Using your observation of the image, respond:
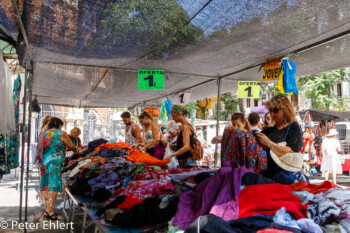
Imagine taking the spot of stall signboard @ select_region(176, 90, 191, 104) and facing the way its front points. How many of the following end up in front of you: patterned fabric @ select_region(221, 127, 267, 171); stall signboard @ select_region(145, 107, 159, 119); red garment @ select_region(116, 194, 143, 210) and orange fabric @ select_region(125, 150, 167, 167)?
3

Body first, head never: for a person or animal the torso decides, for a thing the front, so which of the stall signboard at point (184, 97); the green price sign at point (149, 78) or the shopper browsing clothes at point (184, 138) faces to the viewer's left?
the shopper browsing clothes

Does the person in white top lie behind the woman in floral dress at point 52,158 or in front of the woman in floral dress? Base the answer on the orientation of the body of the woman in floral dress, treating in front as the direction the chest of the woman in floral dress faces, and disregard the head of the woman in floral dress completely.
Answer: in front

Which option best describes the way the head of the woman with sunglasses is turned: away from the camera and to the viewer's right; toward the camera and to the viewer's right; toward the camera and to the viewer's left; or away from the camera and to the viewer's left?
toward the camera and to the viewer's left

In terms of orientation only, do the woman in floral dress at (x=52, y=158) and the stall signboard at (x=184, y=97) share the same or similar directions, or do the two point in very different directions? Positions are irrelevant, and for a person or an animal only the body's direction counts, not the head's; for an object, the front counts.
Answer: very different directions

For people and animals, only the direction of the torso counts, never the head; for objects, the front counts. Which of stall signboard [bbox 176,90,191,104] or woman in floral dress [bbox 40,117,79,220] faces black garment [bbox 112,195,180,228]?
the stall signboard

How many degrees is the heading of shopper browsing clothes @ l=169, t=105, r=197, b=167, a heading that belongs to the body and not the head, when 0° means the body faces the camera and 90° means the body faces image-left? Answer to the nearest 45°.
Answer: approximately 90°

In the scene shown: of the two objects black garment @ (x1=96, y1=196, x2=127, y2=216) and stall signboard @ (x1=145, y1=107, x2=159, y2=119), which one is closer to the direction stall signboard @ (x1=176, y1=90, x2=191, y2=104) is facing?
the black garment

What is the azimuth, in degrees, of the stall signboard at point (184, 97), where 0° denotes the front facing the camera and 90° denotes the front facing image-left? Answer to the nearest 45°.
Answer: approximately 0°

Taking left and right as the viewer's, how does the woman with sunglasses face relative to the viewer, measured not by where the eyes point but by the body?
facing the viewer and to the left of the viewer

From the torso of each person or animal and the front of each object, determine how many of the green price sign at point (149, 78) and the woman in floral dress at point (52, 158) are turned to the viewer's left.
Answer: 0

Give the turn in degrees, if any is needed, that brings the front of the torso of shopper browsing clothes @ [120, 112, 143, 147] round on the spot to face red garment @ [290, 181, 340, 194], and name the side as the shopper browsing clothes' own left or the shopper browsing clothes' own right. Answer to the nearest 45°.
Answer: approximately 45° to the shopper browsing clothes' own left

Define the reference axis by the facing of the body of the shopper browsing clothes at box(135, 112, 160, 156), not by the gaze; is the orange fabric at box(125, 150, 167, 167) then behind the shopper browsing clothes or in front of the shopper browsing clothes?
in front

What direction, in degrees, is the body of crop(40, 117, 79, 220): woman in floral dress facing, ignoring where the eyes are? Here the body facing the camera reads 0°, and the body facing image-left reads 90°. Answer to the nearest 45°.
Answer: approximately 225°
